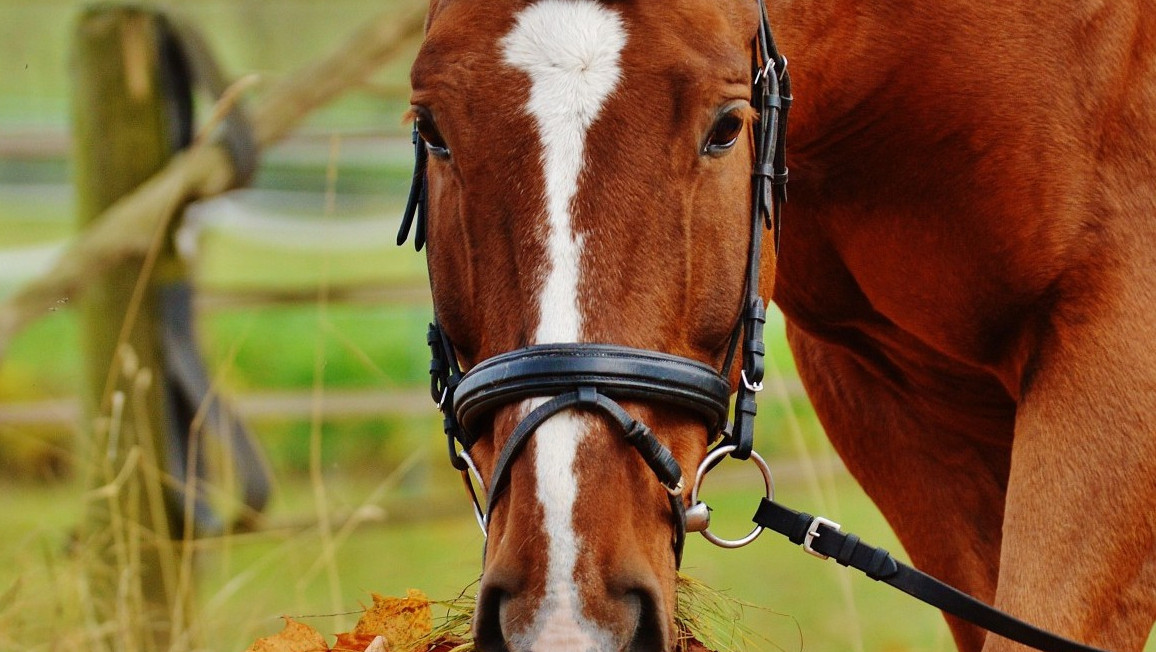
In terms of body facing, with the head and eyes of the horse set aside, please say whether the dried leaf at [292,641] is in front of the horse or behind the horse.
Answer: in front

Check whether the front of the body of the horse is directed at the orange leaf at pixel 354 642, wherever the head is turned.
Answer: yes

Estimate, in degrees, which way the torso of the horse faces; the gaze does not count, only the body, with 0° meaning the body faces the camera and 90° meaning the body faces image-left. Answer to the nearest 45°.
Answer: approximately 45°

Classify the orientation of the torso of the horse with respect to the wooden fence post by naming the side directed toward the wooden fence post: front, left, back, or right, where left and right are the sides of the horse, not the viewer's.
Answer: right

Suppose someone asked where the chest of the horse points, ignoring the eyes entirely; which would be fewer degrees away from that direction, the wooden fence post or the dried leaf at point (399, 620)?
the dried leaf

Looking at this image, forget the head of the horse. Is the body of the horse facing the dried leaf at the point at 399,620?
yes
